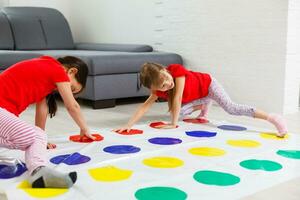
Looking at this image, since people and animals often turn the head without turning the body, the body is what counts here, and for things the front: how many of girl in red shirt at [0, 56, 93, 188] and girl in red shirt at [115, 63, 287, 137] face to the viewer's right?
1

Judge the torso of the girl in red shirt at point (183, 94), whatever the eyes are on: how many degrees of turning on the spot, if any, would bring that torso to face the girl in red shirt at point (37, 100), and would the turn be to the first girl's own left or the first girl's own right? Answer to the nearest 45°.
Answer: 0° — they already face them

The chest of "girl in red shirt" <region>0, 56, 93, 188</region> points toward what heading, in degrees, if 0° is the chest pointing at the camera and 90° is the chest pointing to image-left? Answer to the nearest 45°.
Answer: approximately 270°

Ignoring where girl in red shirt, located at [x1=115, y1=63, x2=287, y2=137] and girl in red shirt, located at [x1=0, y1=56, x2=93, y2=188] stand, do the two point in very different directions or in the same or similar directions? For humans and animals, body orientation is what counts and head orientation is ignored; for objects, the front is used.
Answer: very different directions

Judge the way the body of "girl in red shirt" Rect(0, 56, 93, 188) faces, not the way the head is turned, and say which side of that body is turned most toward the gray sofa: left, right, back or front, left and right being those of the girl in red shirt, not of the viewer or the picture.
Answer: left

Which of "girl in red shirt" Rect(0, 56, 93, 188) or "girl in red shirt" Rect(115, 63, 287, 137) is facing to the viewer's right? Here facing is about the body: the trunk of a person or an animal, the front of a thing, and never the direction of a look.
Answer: "girl in red shirt" Rect(0, 56, 93, 188)

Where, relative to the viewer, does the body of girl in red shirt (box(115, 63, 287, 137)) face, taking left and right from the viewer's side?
facing the viewer and to the left of the viewer

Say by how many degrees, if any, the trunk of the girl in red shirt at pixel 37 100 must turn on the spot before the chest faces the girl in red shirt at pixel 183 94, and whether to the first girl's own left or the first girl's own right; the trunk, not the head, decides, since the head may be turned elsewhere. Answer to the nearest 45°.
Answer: approximately 45° to the first girl's own left
